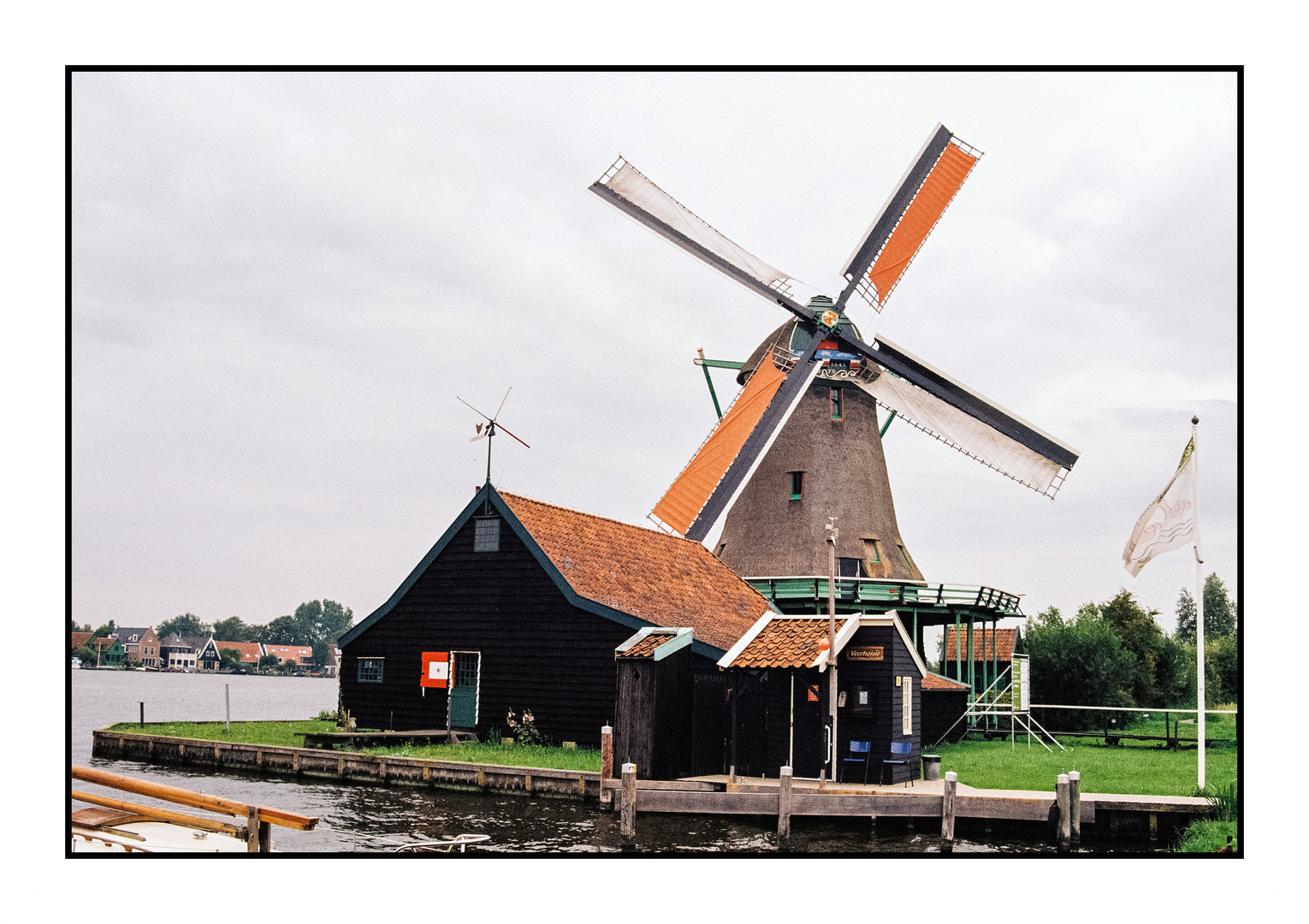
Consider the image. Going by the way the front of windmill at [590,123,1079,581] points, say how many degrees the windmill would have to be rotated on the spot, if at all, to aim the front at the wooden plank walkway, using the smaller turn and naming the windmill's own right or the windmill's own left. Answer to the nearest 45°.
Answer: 0° — it already faces it

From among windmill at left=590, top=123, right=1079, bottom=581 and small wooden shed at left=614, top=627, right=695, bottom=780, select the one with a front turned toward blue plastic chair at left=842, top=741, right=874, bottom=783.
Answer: the windmill

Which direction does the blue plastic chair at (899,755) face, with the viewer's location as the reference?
facing the viewer and to the left of the viewer

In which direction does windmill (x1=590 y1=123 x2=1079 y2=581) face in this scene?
toward the camera

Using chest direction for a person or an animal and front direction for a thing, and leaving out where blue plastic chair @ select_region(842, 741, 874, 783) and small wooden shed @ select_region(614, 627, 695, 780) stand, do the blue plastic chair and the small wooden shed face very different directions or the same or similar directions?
same or similar directions

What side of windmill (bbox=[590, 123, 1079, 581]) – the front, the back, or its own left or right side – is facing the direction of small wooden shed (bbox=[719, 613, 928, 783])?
front

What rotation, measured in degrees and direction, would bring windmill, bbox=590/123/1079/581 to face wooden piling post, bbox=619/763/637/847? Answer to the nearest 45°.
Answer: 0° — it already faces it
